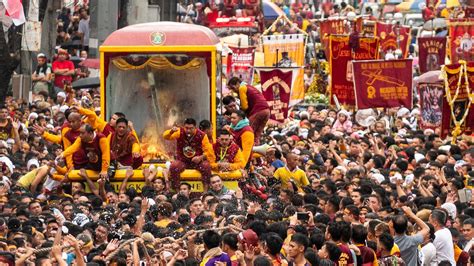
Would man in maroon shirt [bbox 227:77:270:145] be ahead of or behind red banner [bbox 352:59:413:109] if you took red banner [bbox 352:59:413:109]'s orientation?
ahead

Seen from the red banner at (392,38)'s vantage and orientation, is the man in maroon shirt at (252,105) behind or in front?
in front

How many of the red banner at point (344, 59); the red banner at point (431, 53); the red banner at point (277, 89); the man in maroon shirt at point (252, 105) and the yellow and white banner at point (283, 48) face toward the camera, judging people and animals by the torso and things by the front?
4
